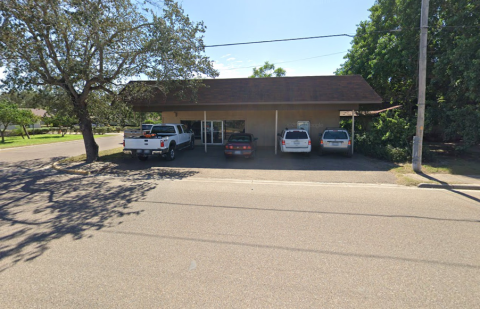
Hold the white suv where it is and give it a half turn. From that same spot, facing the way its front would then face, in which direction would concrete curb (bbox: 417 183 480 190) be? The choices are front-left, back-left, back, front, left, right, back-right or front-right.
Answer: front-left

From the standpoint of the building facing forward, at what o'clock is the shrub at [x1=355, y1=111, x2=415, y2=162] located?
The shrub is roughly at 10 o'clock from the building.

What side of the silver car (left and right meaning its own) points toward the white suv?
left

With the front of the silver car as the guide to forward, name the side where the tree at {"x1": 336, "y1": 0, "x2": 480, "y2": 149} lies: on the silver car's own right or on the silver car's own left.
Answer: on the silver car's own right

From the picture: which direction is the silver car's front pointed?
away from the camera

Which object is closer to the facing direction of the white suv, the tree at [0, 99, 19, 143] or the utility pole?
the tree

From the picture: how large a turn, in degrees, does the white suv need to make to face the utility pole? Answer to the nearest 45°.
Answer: approximately 135° to its right

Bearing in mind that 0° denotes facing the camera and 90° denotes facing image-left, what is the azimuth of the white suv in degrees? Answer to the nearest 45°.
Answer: approximately 180°

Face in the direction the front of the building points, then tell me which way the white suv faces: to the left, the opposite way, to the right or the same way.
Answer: the opposite way

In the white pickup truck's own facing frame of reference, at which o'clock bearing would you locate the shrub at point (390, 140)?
The shrub is roughly at 2 o'clock from the white pickup truck.

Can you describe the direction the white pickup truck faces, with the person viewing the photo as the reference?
facing away from the viewer and to the right of the viewer

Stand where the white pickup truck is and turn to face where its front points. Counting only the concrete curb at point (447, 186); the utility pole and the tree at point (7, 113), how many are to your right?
2

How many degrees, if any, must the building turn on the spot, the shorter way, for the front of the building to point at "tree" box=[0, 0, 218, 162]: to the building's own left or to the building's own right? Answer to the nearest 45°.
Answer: approximately 45° to the building's own right

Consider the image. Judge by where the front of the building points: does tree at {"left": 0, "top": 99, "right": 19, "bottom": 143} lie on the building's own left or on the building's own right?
on the building's own right
